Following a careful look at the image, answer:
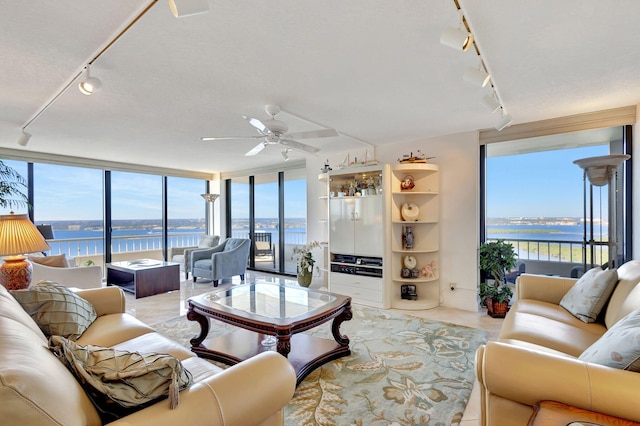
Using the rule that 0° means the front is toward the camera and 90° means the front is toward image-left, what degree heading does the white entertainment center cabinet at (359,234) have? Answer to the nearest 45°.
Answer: approximately 45°

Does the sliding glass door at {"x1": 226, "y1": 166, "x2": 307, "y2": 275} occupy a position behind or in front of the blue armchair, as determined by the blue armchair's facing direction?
behind

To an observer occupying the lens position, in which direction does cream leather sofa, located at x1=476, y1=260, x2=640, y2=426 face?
facing to the left of the viewer

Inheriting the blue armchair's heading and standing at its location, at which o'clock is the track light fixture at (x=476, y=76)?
The track light fixture is roughly at 10 o'clock from the blue armchair.

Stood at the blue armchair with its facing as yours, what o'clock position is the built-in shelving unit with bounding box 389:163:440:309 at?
The built-in shelving unit is roughly at 9 o'clock from the blue armchair.

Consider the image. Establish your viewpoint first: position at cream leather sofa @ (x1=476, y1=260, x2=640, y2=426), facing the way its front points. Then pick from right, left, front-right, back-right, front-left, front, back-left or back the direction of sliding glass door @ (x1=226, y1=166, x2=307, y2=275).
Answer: front-right

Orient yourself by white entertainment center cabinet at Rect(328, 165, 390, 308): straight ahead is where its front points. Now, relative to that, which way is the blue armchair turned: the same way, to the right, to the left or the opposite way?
the same way

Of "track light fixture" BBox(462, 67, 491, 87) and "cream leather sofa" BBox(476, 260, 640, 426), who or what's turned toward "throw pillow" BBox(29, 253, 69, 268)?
the cream leather sofa

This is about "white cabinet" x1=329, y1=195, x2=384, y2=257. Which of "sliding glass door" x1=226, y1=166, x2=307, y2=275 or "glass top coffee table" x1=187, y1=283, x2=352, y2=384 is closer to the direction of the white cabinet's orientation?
the glass top coffee table

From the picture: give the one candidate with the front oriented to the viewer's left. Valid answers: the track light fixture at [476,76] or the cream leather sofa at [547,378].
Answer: the cream leather sofa

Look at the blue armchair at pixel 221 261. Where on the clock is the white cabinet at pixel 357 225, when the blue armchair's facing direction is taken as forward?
The white cabinet is roughly at 9 o'clock from the blue armchair.

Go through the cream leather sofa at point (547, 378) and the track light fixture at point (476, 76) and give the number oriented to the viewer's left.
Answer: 1
